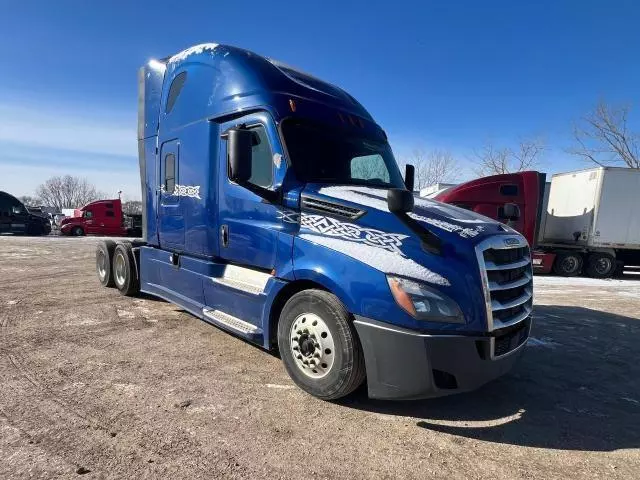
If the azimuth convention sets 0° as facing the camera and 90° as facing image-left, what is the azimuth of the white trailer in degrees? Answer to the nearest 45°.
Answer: approximately 45°

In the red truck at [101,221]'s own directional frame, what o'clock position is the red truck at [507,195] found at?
the red truck at [507,195] is roughly at 8 o'clock from the red truck at [101,221].

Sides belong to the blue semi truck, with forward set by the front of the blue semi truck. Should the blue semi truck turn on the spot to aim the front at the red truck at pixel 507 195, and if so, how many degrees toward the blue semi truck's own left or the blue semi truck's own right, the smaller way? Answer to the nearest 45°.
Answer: approximately 90° to the blue semi truck's own left

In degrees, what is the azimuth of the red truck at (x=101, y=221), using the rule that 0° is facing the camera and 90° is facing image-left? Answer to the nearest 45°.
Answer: approximately 90°

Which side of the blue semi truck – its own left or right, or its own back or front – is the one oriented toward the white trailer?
left

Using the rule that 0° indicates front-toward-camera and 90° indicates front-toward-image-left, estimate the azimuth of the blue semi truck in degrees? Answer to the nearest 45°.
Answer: approximately 315°

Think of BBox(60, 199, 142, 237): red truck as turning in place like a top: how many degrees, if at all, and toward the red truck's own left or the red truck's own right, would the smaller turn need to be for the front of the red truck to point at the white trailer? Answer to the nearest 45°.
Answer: approximately 135° to the red truck's own left
